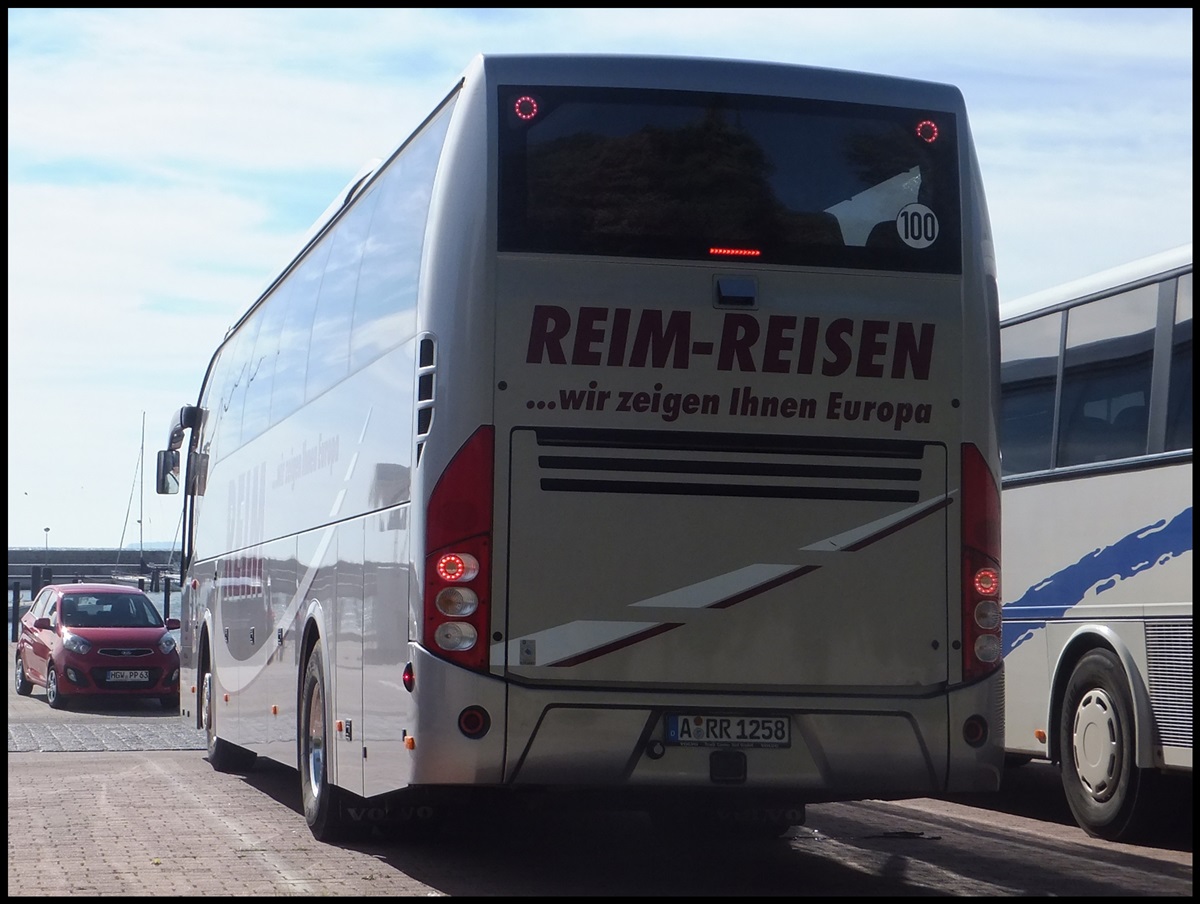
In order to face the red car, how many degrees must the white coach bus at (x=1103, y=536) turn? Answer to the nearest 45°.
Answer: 0° — it already faces it

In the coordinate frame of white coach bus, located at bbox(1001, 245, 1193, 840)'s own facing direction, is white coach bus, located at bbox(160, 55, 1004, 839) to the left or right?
on its left

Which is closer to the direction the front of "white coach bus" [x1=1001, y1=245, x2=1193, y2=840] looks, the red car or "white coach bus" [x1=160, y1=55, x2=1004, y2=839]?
the red car

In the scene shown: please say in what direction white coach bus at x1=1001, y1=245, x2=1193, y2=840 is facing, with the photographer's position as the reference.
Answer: facing away from the viewer and to the left of the viewer
